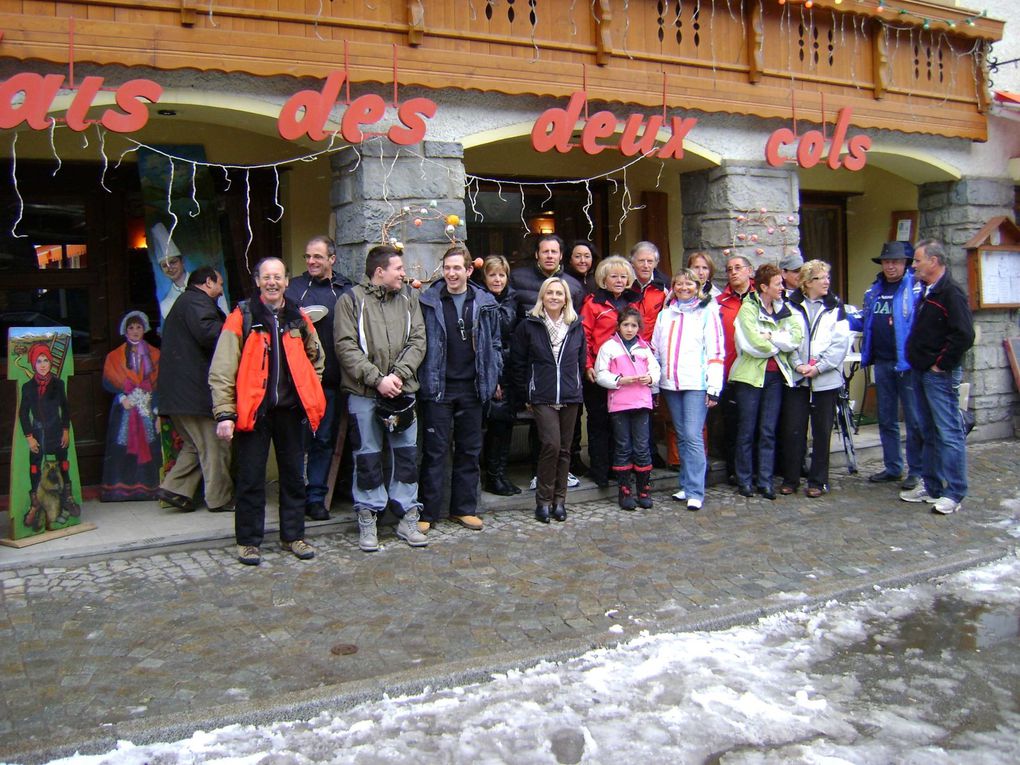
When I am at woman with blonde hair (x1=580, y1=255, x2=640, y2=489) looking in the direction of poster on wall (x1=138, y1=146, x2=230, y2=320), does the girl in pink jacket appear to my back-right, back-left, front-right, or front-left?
back-left

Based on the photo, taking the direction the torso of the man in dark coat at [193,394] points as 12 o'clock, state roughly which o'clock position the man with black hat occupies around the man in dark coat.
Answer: The man with black hat is roughly at 12 o'clock from the man in dark coat.

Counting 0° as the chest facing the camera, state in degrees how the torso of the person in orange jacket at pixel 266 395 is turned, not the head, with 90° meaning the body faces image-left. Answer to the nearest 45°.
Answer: approximately 0°

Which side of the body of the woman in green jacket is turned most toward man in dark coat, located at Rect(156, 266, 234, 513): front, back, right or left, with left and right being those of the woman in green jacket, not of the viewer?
right

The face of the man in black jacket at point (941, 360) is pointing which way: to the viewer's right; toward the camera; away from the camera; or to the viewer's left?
to the viewer's left
